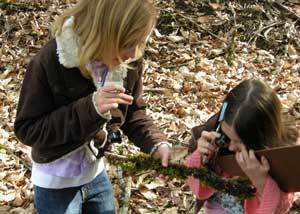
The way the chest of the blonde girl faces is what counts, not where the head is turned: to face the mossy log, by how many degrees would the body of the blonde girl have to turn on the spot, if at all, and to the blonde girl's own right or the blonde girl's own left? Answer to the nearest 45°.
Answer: approximately 45° to the blonde girl's own left

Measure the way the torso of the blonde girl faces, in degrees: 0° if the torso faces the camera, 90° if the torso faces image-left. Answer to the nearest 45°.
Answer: approximately 315°

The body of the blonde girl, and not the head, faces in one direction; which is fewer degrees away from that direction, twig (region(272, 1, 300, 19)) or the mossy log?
the mossy log

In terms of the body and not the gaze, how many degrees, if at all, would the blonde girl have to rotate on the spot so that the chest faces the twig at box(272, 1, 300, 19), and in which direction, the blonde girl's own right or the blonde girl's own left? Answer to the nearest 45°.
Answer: approximately 90° to the blonde girl's own left
